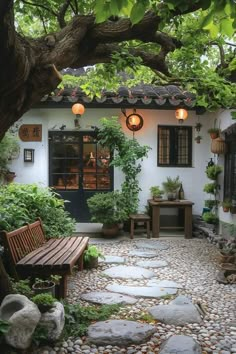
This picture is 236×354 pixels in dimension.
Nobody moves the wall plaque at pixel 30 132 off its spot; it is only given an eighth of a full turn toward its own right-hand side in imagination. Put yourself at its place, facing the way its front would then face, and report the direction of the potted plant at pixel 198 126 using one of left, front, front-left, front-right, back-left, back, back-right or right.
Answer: back-left

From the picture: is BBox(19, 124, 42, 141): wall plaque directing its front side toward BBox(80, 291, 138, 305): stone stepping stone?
yes

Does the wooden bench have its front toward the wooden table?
no

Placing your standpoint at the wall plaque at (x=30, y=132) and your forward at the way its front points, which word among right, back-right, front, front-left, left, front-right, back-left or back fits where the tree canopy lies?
front

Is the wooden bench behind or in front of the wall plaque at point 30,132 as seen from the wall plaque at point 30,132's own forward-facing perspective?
in front

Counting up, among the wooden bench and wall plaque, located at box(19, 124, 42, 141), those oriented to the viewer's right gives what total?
1

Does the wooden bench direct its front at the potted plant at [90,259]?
no

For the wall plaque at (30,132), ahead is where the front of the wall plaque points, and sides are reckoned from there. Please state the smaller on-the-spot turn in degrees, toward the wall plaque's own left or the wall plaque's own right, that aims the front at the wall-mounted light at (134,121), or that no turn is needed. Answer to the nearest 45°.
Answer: approximately 90° to the wall plaque's own left

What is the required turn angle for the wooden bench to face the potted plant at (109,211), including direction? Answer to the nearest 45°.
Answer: approximately 90° to its left

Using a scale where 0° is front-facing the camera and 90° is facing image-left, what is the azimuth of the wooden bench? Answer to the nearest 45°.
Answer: approximately 270°

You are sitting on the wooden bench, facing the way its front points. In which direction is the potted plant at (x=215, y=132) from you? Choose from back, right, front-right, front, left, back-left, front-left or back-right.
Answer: front-left

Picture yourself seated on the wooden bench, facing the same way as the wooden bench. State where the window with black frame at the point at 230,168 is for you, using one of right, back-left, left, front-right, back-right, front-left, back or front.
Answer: front-left

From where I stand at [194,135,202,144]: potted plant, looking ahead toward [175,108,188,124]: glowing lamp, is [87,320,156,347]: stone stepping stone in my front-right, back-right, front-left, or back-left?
front-left

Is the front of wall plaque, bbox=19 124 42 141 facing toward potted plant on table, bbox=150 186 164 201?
no

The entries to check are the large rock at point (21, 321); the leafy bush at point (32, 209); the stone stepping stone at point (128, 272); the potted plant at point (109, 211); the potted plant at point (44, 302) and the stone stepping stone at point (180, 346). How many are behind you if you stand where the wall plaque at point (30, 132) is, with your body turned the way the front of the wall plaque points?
0

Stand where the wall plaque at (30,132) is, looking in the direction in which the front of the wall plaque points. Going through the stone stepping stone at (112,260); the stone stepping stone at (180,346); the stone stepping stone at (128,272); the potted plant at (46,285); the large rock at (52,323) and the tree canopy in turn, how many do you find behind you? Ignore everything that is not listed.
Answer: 0

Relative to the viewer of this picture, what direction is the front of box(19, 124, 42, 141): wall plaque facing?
facing the viewer

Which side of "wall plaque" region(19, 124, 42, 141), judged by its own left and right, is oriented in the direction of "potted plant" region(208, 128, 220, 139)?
left

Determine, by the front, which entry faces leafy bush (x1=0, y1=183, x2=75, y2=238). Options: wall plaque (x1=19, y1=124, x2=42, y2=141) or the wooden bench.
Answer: the wall plaque

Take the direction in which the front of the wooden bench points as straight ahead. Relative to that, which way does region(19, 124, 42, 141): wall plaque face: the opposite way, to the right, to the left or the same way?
to the right

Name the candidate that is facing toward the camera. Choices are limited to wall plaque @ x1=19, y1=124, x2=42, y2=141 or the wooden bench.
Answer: the wall plaque
